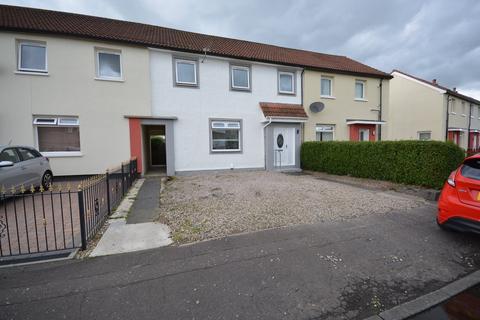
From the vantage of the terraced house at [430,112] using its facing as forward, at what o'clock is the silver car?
The silver car is roughly at 2 o'clock from the terraced house.

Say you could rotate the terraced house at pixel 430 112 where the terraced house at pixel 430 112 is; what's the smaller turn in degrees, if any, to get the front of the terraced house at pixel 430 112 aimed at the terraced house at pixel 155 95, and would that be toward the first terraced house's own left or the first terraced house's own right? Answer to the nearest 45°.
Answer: approximately 90° to the first terraced house's own right

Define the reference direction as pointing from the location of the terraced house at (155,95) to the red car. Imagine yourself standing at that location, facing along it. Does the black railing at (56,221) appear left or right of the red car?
right

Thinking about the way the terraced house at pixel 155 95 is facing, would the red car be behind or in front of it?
in front

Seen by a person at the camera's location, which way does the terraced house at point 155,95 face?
facing the viewer and to the right of the viewer

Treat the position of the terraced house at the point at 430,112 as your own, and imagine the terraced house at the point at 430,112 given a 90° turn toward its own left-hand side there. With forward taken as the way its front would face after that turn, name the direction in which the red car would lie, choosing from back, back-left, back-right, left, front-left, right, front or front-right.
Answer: back-right

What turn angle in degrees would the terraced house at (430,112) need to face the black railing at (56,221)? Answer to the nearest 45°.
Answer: approximately 45° to its right

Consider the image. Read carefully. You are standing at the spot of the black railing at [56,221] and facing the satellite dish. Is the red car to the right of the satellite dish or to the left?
right
